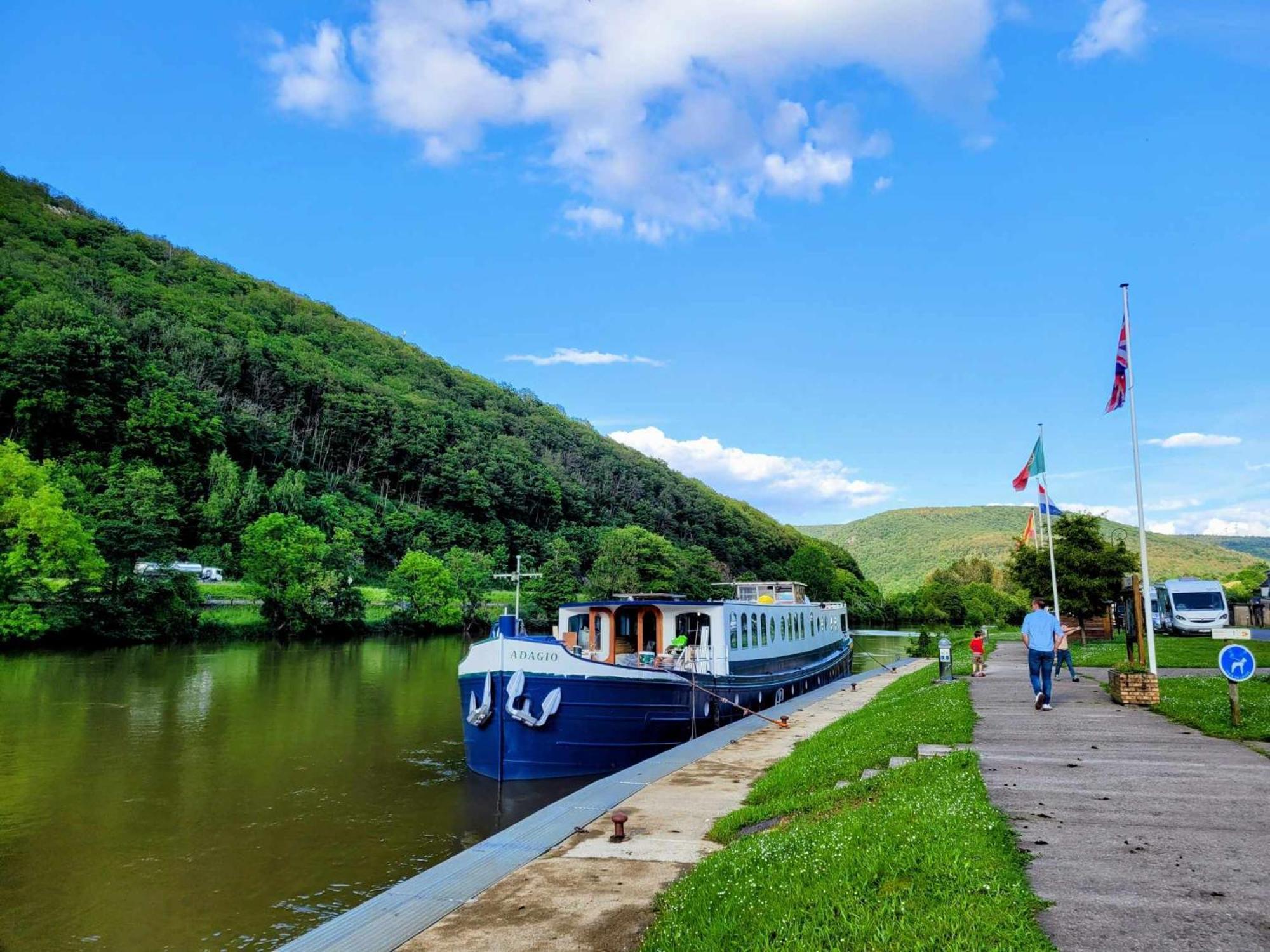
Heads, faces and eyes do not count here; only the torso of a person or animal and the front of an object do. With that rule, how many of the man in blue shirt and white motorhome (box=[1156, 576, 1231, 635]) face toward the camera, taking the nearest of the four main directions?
1

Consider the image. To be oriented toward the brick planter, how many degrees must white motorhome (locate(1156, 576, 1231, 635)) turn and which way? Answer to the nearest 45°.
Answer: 0° — it already faces it

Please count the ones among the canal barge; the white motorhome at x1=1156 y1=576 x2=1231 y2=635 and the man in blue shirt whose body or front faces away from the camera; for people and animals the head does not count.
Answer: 1

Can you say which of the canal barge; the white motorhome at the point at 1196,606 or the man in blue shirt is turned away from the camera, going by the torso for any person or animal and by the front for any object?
the man in blue shirt

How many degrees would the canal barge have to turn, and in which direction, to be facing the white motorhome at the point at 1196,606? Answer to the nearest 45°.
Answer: approximately 180°

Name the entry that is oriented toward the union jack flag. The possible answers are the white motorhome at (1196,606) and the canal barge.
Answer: the white motorhome

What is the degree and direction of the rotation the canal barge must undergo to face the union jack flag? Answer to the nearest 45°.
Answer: approximately 135° to its left

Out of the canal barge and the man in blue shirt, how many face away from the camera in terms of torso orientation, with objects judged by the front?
1

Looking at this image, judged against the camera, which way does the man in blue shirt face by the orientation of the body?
away from the camera

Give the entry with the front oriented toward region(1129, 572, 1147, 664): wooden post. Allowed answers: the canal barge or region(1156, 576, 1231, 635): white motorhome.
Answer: the white motorhome

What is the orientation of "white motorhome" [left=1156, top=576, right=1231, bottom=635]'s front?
toward the camera

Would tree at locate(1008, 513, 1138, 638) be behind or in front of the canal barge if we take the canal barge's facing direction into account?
behind

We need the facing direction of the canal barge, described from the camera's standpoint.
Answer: facing the viewer and to the left of the viewer

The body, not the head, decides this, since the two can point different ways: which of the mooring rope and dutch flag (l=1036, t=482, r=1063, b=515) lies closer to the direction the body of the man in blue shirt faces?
the dutch flag

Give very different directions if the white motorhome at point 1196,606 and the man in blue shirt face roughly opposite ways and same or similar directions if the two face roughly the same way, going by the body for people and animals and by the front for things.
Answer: very different directions
